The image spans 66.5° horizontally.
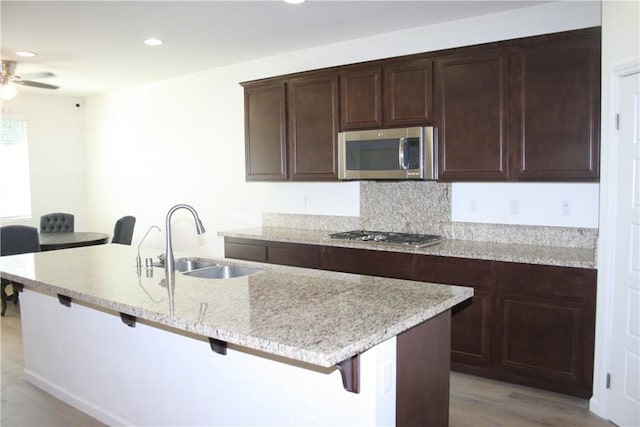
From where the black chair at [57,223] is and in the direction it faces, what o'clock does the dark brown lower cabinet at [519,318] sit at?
The dark brown lower cabinet is roughly at 11 o'clock from the black chair.

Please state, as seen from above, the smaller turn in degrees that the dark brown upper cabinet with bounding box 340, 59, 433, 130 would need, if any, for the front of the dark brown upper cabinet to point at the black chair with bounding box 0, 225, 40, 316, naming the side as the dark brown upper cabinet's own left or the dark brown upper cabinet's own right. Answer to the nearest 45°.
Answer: approximately 45° to the dark brown upper cabinet's own right

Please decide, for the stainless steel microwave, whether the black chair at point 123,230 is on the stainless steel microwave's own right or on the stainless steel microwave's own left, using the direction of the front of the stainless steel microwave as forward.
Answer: on the stainless steel microwave's own right

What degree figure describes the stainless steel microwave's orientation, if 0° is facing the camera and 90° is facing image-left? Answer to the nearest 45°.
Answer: approximately 45°
